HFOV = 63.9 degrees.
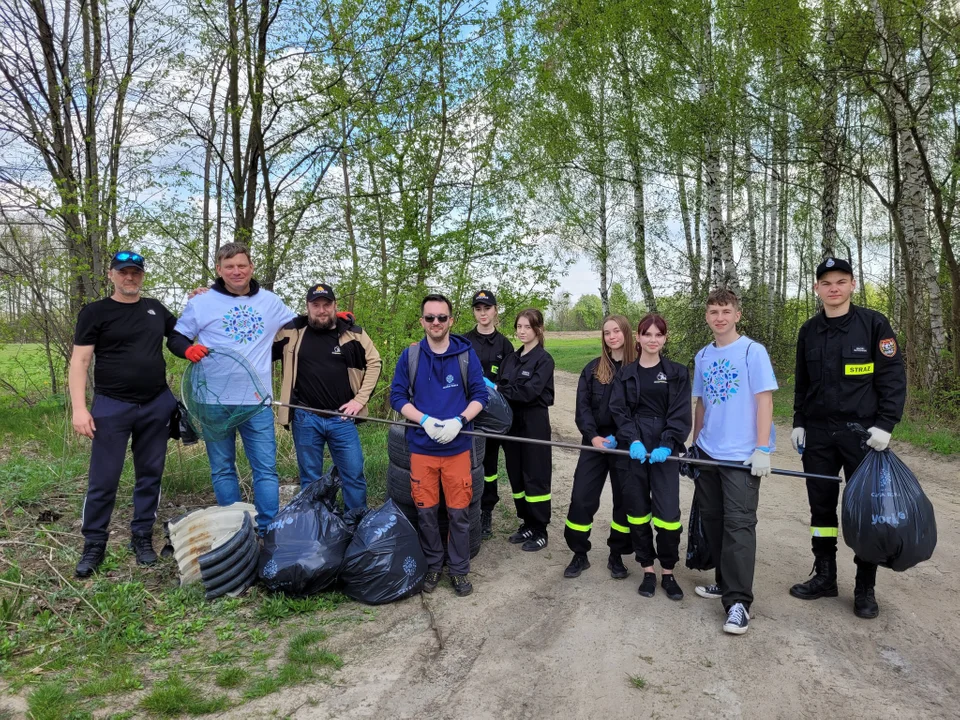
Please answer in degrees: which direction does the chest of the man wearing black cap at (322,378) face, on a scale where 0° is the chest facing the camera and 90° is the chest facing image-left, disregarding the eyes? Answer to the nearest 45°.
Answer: approximately 0°

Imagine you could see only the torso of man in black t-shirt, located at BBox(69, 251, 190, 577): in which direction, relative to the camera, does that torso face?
toward the camera

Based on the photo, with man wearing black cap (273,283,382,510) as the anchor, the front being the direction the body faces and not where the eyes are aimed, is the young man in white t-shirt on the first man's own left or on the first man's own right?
on the first man's own left

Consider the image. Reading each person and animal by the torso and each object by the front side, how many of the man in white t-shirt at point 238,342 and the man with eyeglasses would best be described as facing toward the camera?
2

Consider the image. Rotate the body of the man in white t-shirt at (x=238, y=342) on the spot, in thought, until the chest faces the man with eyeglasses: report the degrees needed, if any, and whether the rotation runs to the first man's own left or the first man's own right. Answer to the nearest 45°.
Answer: approximately 45° to the first man's own left

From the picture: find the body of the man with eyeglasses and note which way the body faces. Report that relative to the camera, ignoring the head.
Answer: toward the camera

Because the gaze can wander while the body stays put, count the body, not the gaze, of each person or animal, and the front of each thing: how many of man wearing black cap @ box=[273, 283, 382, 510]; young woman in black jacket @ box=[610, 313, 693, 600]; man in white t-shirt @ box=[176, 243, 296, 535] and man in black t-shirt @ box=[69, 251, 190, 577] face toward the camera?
4

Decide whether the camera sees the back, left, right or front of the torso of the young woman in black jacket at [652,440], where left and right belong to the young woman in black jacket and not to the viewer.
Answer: front

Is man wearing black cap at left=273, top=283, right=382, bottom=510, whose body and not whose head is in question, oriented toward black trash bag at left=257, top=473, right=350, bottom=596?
yes

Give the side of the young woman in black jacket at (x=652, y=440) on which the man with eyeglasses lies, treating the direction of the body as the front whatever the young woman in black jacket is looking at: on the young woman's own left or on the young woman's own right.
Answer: on the young woman's own right

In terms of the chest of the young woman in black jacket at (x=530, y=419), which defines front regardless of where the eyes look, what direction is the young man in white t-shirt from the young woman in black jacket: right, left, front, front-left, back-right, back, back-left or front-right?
left
